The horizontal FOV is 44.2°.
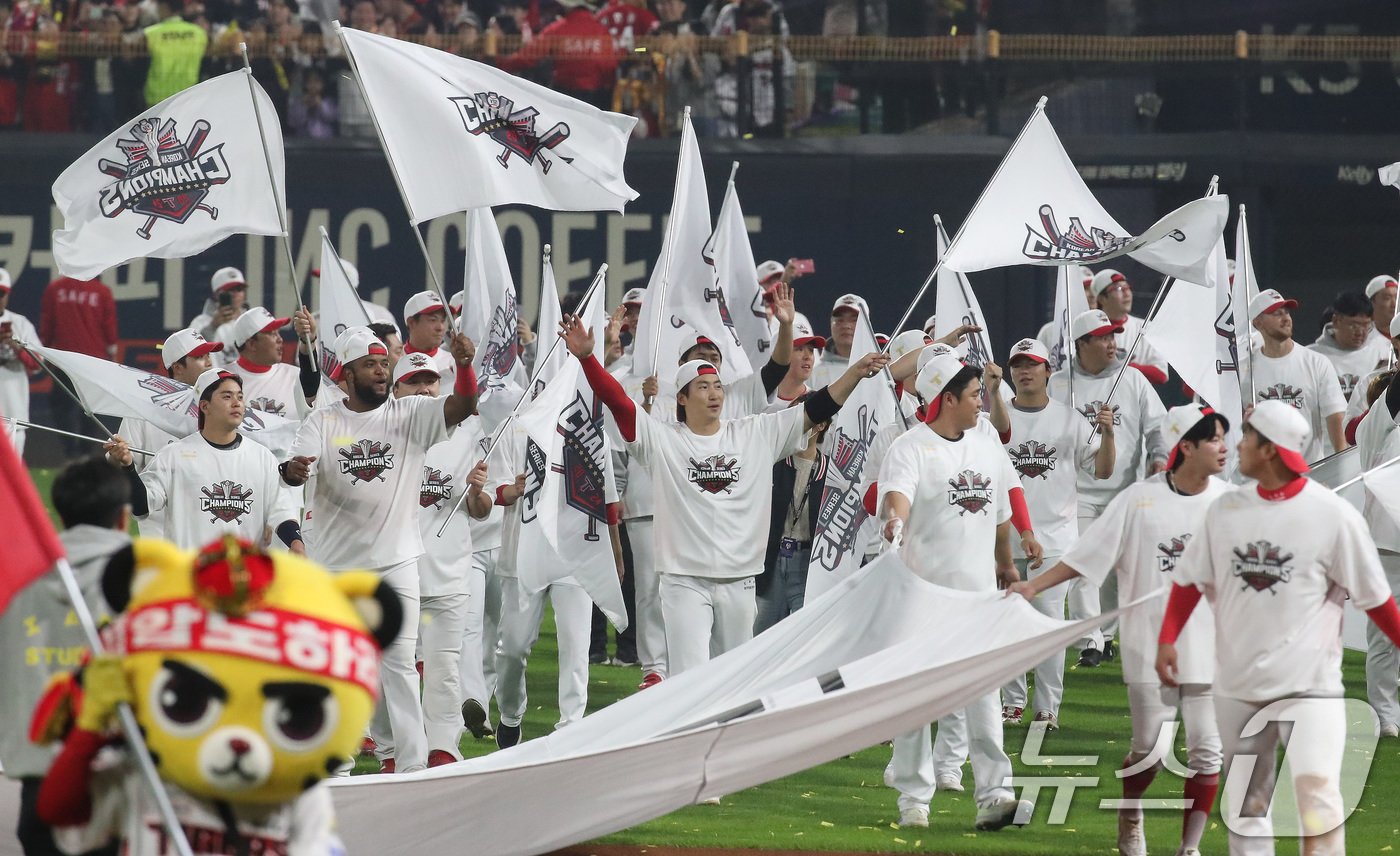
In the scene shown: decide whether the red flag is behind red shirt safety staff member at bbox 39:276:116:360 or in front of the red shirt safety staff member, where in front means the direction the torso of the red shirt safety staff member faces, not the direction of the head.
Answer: behind

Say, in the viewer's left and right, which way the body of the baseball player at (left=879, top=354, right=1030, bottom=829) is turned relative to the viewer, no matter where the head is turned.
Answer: facing the viewer and to the right of the viewer

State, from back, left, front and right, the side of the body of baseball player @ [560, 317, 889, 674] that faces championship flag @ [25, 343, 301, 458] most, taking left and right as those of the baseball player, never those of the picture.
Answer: right

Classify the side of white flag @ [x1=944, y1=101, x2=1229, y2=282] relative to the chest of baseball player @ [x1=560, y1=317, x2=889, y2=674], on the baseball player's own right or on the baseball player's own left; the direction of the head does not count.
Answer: on the baseball player's own left

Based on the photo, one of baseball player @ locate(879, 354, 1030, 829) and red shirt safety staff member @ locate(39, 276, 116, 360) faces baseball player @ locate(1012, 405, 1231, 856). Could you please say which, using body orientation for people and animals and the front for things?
baseball player @ locate(879, 354, 1030, 829)

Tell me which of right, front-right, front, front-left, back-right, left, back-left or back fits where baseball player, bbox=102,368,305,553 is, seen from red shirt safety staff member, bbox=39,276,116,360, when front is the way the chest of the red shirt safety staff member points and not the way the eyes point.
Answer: back

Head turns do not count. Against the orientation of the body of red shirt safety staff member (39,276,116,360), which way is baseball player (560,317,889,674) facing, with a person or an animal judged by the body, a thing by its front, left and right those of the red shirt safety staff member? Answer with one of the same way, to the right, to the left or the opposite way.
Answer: the opposite way

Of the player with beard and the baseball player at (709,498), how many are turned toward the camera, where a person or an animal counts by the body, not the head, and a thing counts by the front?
2

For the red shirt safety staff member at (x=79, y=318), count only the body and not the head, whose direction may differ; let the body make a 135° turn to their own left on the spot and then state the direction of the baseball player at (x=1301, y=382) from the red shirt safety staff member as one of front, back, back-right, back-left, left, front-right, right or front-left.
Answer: left

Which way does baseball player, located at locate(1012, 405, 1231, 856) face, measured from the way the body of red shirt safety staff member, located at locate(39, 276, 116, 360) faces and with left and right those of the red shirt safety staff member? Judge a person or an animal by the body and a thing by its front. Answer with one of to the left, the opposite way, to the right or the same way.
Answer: the opposite way

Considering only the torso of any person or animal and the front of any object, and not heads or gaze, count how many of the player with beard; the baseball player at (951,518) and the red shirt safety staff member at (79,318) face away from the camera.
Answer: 1

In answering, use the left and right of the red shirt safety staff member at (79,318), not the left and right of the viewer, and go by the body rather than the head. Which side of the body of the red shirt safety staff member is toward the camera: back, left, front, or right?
back
